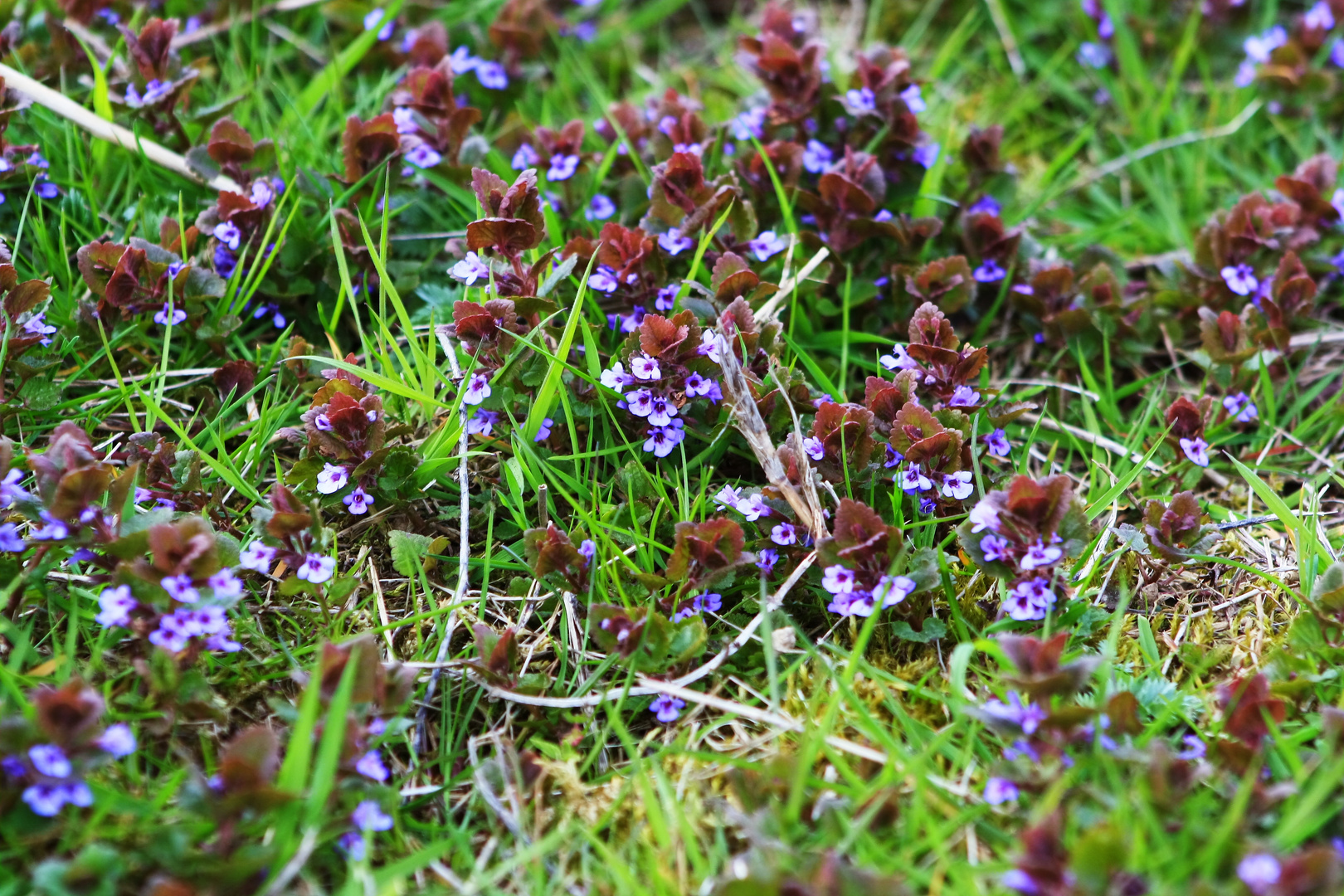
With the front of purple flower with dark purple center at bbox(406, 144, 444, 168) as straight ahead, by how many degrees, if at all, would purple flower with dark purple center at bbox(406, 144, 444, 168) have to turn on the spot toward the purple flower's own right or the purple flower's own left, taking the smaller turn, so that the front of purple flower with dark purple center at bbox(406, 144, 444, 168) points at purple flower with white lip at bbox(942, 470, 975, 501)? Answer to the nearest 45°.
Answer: approximately 45° to the purple flower's own left

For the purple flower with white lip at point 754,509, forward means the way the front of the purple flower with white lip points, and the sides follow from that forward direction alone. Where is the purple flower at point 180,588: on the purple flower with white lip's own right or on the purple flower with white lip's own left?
on the purple flower with white lip's own right

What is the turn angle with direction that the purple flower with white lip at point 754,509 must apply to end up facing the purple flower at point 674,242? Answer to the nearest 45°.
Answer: approximately 180°

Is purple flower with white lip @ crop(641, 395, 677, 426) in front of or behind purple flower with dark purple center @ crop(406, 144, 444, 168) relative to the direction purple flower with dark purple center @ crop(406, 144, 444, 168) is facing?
in front

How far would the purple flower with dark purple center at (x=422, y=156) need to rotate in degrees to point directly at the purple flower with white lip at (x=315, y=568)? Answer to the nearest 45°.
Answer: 0° — it already faces it

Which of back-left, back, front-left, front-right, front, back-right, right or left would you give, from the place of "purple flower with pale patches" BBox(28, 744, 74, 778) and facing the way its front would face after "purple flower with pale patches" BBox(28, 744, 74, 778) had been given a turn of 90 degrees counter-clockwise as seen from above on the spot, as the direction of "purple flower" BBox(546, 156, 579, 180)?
front-left

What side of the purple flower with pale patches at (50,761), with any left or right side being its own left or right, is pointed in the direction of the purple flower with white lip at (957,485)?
left
